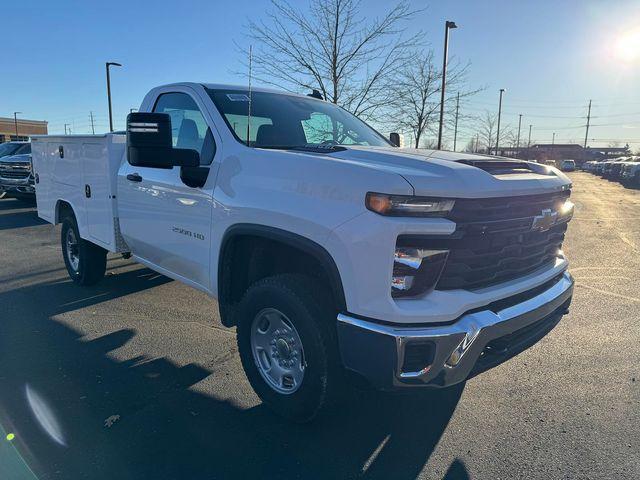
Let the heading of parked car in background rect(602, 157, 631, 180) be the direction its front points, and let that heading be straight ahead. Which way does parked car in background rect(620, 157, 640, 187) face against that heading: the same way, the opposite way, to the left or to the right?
the same way

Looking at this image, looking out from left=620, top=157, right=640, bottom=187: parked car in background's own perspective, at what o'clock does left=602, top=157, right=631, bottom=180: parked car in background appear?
left=602, top=157, right=631, bottom=180: parked car in background is roughly at 4 o'clock from left=620, top=157, right=640, bottom=187: parked car in background.

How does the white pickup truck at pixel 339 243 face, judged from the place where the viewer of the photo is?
facing the viewer and to the right of the viewer

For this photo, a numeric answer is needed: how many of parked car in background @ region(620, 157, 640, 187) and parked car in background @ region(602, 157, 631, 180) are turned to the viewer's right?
0

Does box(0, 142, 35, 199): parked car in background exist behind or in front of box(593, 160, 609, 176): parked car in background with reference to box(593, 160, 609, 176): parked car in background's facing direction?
in front

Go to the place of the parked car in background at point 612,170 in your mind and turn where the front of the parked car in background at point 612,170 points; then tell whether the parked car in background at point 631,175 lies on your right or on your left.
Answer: on your left

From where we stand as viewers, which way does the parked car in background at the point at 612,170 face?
facing the viewer and to the left of the viewer

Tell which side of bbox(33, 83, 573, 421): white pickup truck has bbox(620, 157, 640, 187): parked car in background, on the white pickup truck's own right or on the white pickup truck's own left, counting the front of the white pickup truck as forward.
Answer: on the white pickup truck's own left

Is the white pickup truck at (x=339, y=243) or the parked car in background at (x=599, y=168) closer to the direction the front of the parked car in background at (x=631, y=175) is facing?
the white pickup truck

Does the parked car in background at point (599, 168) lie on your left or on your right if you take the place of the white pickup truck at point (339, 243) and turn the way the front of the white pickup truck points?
on your left

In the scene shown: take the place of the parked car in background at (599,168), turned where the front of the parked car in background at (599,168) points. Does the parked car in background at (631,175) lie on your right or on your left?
on your left

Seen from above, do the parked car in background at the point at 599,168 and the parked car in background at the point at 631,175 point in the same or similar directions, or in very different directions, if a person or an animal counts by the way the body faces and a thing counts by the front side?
same or similar directions

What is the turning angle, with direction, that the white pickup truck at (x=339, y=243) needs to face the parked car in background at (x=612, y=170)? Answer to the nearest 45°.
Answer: approximately 90° to its left

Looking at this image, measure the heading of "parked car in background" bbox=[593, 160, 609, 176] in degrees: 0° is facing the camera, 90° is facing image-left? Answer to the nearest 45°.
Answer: approximately 45°

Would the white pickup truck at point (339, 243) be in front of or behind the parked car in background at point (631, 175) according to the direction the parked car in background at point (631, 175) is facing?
in front
